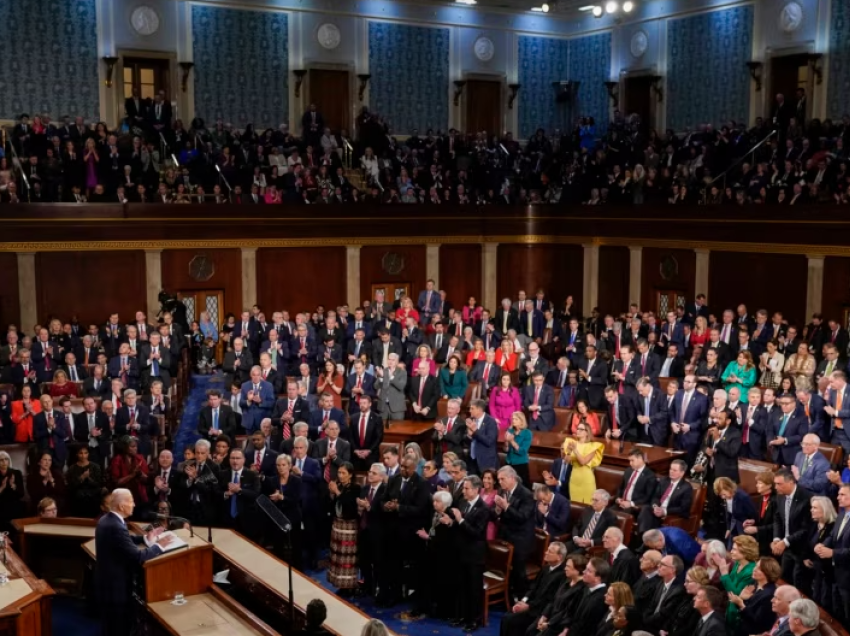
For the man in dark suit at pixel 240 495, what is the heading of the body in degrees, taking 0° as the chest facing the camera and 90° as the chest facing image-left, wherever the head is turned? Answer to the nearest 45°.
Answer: approximately 0°

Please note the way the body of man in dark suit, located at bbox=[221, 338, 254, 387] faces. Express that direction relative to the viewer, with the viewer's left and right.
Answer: facing the viewer

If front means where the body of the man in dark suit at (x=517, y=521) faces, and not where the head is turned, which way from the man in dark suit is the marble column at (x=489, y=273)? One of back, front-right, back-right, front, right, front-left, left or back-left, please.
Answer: back-right

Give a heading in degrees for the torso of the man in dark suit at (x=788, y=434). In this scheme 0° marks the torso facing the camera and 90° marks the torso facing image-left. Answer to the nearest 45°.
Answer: approximately 45°

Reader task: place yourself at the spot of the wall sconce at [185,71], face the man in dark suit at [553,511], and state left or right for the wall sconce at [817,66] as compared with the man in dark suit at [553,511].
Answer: left

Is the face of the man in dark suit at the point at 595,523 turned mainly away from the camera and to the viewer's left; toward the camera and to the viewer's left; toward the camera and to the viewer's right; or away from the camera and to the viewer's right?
toward the camera and to the viewer's left

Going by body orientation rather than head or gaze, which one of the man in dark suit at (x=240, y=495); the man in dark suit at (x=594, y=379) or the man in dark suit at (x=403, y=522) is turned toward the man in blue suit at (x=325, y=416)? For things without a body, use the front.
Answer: the man in dark suit at (x=594, y=379)

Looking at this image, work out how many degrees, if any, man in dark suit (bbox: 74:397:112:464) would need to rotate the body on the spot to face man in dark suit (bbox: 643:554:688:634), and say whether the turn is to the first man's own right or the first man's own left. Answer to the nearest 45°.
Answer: approximately 45° to the first man's own left

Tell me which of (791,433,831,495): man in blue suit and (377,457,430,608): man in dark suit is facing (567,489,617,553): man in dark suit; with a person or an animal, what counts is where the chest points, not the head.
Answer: the man in blue suit

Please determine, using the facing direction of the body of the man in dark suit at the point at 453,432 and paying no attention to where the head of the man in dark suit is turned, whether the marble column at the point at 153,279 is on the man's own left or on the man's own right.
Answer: on the man's own right

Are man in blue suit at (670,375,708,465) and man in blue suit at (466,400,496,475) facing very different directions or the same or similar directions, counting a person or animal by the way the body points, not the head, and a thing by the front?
same or similar directions

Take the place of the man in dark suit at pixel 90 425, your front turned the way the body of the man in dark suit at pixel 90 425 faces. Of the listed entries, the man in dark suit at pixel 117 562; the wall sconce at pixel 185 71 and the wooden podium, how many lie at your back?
1

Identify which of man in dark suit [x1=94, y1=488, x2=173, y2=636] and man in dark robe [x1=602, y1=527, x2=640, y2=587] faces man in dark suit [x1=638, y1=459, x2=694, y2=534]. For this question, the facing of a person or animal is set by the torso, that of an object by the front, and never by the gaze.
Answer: man in dark suit [x1=94, y1=488, x2=173, y2=636]

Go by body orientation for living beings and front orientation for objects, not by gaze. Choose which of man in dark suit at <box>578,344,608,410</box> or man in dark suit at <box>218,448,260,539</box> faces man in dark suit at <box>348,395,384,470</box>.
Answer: man in dark suit at <box>578,344,608,410</box>

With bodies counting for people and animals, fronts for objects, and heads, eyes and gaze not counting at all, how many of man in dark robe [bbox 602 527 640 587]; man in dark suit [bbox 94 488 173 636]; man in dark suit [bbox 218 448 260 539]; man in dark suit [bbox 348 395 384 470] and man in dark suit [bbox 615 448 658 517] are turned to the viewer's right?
1

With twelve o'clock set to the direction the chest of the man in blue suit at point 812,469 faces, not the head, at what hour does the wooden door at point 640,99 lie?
The wooden door is roughly at 4 o'clock from the man in blue suit.

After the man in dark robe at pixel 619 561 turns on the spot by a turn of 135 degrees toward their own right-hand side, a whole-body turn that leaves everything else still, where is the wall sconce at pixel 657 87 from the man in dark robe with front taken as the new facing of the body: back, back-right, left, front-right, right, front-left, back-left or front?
front-left

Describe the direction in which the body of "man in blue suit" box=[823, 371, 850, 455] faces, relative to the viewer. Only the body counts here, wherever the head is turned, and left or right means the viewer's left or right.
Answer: facing the viewer and to the left of the viewer

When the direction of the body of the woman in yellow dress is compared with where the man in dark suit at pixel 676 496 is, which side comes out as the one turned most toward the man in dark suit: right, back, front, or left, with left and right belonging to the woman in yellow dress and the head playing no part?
left

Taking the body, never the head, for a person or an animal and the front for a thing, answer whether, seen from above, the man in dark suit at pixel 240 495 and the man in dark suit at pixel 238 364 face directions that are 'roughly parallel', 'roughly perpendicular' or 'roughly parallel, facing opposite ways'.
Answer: roughly parallel
